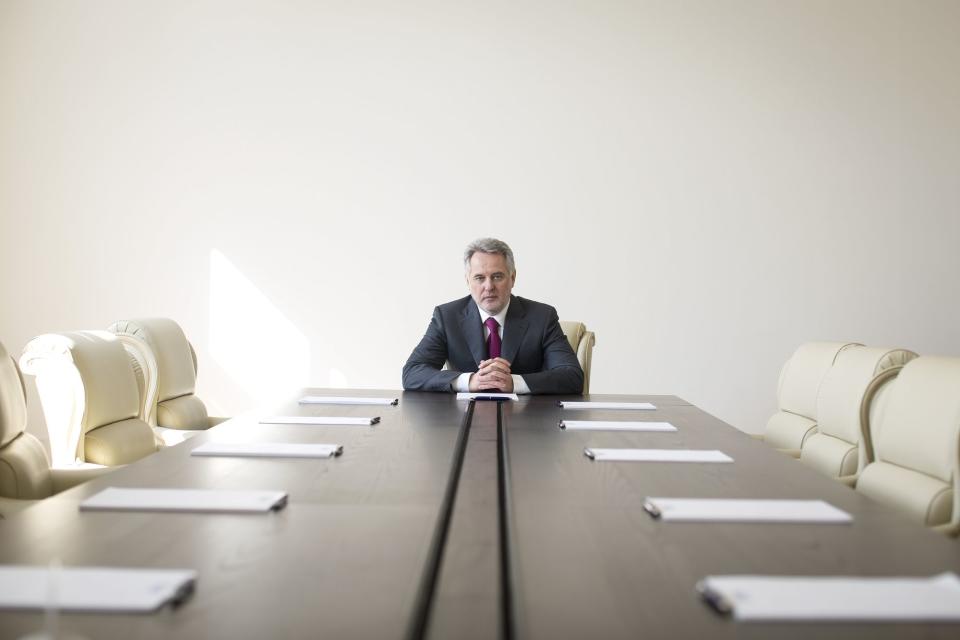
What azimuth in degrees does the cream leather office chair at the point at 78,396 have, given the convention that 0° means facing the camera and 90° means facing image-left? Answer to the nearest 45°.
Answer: approximately 315°

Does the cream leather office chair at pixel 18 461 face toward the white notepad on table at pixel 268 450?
yes

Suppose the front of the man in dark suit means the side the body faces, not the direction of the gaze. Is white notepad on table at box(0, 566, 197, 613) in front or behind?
in front

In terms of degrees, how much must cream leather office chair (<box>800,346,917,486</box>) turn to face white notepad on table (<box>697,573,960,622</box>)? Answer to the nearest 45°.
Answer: approximately 45° to its left

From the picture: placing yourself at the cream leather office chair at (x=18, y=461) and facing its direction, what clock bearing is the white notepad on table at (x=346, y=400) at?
The white notepad on table is roughly at 10 o'clock from the cream leather office chair.

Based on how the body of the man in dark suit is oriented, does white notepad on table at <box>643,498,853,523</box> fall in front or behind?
in front

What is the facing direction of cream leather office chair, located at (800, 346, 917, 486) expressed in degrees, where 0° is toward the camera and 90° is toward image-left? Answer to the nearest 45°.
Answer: approximately 45°

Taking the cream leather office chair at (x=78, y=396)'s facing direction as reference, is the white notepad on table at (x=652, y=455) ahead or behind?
ahead
